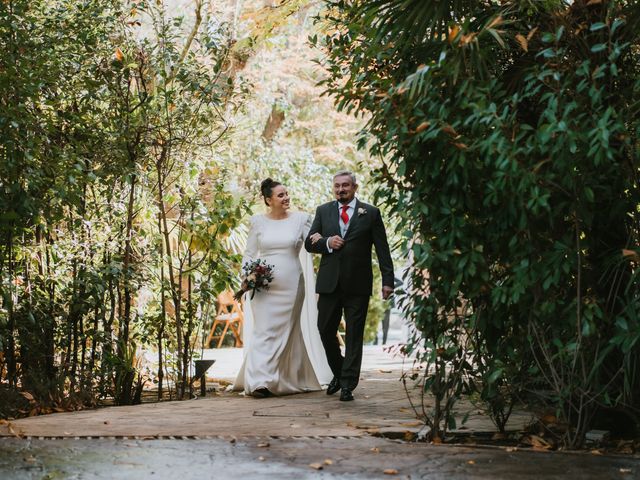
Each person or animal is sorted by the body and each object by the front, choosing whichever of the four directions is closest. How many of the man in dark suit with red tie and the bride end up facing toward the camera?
2

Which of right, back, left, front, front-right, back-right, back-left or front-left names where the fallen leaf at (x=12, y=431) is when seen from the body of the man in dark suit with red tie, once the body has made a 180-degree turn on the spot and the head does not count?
back-left

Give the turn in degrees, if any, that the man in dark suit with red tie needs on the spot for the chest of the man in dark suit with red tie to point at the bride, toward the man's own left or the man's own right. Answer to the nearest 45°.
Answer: approximately 135° to the man's own right

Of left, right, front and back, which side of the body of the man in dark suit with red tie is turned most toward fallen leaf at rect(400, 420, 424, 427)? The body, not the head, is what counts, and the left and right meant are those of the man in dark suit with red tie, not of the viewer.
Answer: front

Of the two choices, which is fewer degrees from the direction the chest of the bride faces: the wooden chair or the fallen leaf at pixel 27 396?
the fallen leaf

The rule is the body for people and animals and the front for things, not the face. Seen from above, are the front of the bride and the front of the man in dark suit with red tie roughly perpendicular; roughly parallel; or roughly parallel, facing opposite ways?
roughly parallel

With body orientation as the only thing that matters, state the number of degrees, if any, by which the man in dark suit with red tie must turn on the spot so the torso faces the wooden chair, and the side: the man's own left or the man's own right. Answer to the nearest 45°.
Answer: approximately 180°

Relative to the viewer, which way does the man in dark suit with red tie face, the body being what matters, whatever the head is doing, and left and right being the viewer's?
facing the viewer

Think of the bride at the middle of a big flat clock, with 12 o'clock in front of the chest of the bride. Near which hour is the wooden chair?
The wooden chair is roughly at 6 o'clock from the bride.

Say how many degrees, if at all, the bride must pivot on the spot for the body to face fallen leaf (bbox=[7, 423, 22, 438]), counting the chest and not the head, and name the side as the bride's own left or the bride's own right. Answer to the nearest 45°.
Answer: approximately 45° to the bride's own right

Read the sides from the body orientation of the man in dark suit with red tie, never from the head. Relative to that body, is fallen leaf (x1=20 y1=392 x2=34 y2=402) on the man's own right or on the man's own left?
on the man's own right
